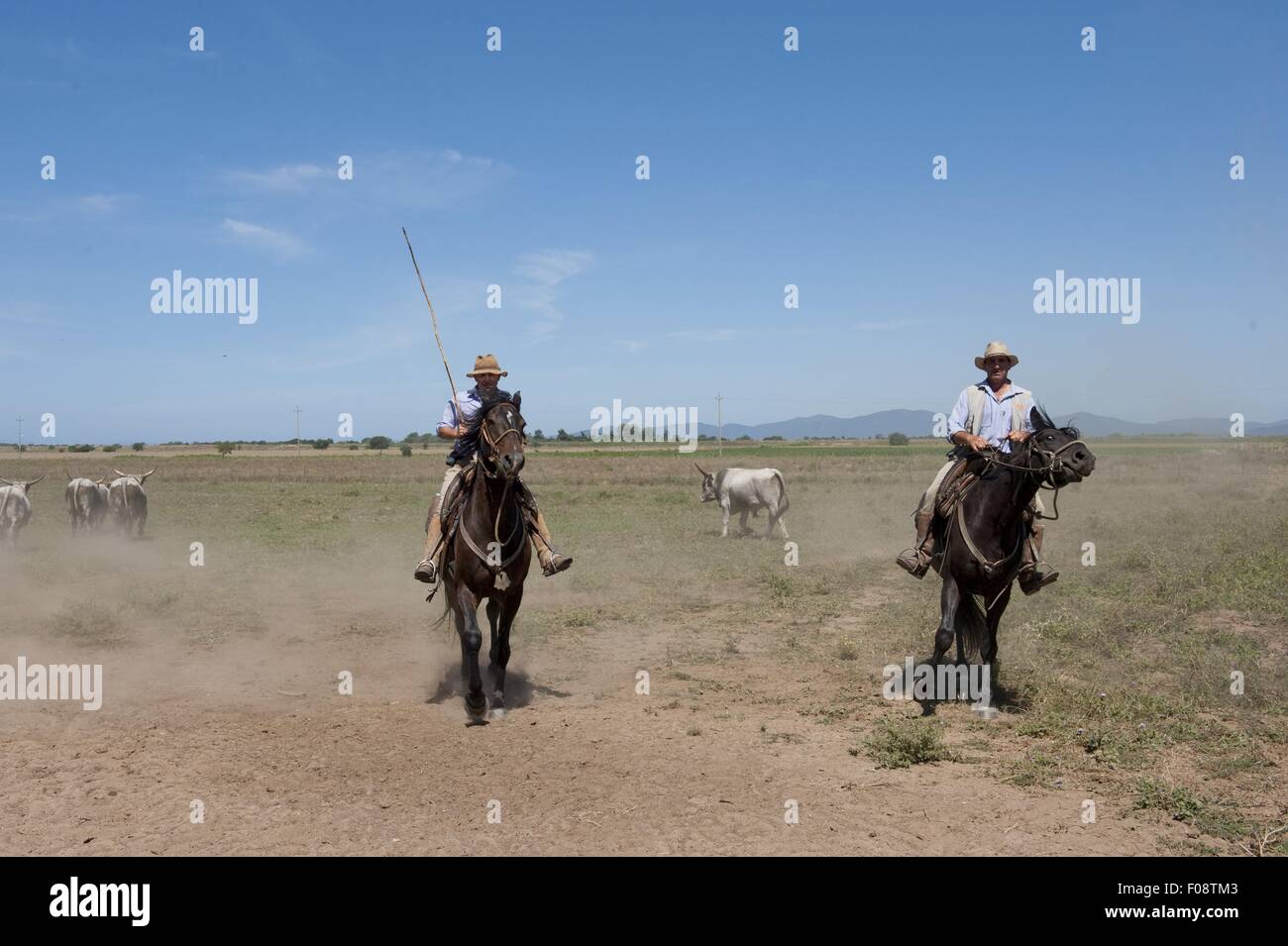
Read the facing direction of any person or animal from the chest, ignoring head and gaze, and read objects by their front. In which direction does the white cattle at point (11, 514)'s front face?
away from the camera

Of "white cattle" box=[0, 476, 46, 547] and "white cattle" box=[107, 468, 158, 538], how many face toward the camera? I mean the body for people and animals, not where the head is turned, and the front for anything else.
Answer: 0

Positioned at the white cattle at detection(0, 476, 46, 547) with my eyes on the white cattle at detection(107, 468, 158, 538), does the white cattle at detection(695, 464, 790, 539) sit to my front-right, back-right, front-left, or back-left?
front-right

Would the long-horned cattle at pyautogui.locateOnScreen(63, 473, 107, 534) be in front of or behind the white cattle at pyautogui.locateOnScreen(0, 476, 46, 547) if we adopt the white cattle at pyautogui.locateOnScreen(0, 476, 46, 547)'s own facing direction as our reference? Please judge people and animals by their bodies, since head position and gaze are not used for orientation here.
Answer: in front

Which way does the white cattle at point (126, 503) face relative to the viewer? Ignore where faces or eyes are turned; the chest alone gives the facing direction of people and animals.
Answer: away from the camera

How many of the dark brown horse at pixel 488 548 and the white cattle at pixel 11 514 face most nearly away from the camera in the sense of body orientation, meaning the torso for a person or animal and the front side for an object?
1

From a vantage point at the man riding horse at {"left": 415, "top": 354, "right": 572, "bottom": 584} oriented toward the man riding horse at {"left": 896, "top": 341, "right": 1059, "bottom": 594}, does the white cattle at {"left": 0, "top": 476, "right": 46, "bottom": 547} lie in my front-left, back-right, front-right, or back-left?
back-left

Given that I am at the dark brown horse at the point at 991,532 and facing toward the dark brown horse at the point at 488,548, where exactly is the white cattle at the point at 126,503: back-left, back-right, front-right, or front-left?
front-right

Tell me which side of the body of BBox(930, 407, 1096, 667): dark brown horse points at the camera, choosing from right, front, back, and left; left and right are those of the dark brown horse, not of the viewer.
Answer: front

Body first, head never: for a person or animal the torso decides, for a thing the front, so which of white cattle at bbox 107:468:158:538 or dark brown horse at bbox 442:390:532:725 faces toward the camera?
the dark brown horse

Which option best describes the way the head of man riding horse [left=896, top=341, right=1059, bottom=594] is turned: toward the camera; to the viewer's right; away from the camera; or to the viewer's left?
toward the camera

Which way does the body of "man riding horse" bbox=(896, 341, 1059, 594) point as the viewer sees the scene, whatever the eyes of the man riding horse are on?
toward the camera

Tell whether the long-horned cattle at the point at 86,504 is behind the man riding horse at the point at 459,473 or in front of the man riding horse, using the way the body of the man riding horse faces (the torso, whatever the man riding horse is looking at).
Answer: behind

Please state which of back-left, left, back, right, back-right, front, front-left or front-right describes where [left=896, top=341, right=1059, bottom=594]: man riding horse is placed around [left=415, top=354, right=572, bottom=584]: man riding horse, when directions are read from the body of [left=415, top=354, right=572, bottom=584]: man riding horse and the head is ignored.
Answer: left

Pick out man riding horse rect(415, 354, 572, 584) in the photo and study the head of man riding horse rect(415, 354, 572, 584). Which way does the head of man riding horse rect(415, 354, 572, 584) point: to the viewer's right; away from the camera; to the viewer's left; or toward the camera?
toward the camera

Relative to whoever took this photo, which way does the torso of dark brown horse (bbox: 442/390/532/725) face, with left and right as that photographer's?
facing the viewer
